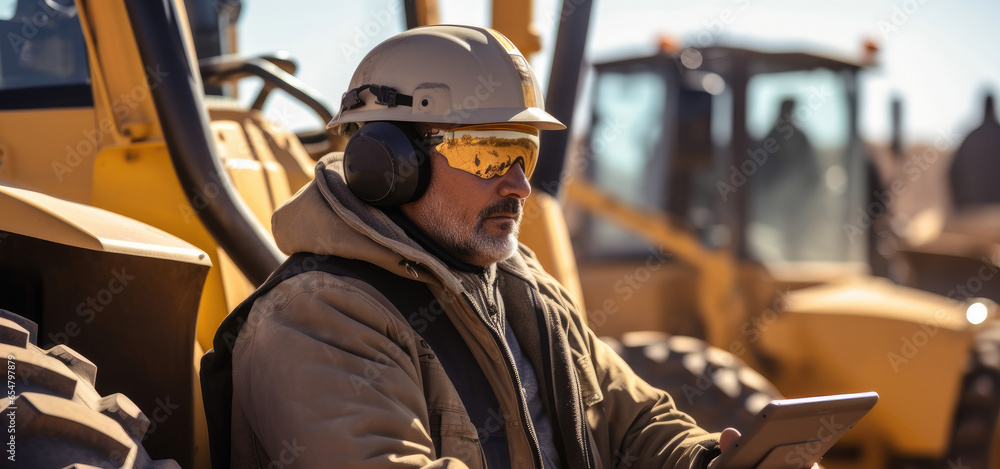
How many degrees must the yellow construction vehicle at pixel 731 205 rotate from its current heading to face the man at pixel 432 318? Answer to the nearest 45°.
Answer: approximately 45° to its right

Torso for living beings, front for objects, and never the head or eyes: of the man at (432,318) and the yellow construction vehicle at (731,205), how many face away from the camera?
0

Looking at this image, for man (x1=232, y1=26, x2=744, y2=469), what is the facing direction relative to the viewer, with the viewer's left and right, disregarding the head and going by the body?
facing the viewer and to the right of the viewer
